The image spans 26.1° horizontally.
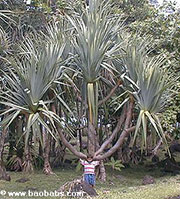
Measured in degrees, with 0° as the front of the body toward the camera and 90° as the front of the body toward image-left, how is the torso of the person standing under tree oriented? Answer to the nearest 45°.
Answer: approximately 0°
